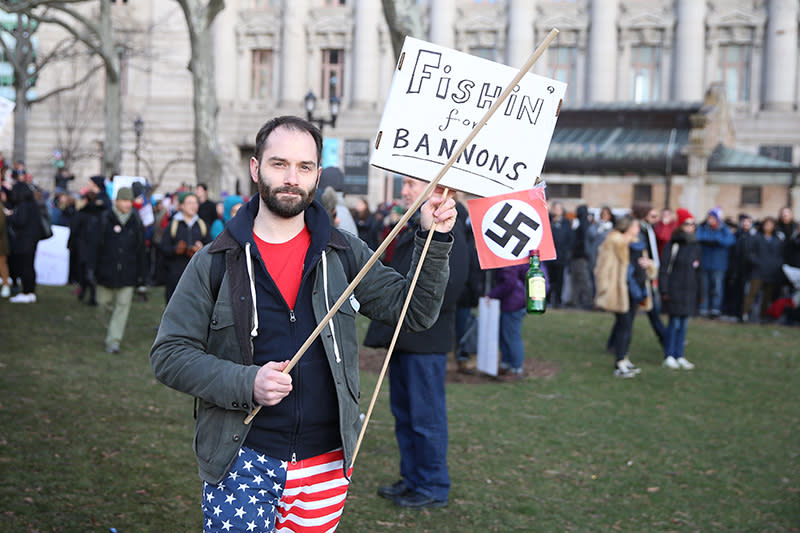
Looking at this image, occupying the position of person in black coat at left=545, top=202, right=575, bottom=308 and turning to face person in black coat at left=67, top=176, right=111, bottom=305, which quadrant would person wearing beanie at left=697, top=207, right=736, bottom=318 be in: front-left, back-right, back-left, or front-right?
back-left

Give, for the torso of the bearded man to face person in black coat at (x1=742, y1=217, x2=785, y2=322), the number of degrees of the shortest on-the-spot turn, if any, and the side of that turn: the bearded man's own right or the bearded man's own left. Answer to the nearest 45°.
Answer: approximately 135° to the bearded man's own left

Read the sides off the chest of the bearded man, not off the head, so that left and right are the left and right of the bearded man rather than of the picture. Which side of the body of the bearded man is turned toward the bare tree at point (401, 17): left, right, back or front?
back

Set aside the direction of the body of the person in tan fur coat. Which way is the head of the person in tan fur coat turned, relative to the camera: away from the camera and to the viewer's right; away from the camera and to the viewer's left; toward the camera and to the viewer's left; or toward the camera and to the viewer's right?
away from the camera and to the viewer's right

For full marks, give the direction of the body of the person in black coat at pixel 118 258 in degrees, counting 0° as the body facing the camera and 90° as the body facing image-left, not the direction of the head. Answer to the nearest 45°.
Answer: approximately 0°
